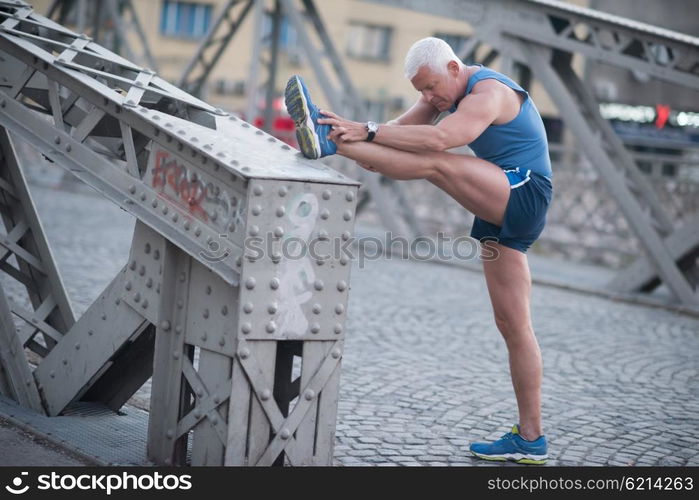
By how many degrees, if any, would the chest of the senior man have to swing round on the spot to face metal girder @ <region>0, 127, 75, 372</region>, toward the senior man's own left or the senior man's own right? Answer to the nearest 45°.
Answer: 0° — they already face it

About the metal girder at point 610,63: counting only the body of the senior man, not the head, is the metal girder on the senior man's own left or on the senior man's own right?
on the senior man's own right

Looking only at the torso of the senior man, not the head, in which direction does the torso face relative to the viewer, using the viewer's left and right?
facing to the left of the viewer

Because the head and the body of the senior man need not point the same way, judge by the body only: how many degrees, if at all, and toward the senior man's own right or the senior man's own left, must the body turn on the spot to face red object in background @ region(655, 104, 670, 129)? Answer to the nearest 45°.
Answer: approximately 90° to the senior man's own right

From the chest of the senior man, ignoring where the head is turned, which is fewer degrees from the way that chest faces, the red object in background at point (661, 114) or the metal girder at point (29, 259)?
the metal girder

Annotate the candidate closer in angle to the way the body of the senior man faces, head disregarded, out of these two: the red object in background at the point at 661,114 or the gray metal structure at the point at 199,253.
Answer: the gray metal structure

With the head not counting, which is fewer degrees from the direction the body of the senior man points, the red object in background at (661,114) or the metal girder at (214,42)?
the metal girder

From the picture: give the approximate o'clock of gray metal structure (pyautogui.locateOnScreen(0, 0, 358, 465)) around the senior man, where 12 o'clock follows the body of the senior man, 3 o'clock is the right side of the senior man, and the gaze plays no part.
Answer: The gray metal structure is roughly at 11 o'clock from the senior man.

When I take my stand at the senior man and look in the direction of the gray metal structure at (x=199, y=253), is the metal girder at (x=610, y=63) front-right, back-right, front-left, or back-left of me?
back-right

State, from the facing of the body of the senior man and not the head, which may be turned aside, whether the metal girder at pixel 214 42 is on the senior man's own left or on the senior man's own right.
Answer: on the senior man's own right
